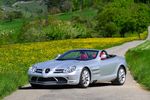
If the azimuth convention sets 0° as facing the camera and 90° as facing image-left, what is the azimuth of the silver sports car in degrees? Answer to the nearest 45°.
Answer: approximately 45°
